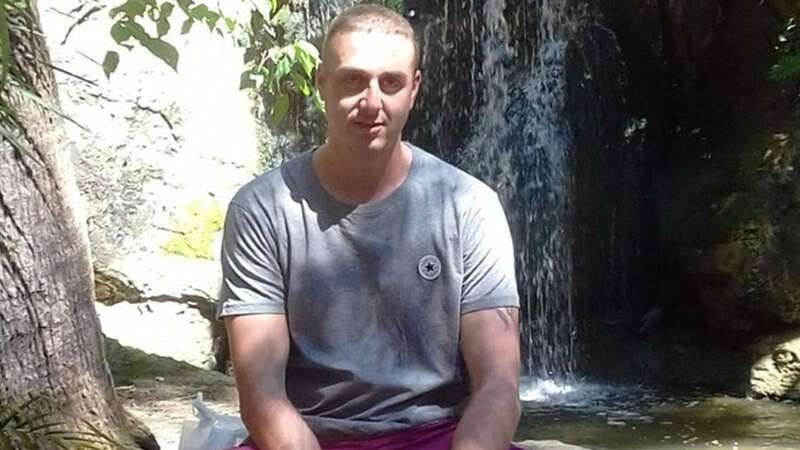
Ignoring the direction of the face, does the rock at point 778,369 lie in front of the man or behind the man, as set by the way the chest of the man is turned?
behind

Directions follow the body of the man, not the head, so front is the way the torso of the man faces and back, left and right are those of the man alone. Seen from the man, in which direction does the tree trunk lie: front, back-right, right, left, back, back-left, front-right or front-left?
back-right

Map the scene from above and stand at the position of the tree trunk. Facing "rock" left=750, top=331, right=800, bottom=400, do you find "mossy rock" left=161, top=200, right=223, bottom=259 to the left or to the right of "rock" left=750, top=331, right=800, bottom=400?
left

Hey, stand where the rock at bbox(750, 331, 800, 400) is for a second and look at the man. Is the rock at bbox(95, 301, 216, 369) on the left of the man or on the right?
right

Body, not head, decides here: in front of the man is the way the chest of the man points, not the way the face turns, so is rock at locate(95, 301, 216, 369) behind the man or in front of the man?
behind

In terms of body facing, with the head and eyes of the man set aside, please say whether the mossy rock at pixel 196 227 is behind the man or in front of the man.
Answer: behind

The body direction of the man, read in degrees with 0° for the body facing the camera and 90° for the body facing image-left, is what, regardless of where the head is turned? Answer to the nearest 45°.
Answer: approximately 0°
